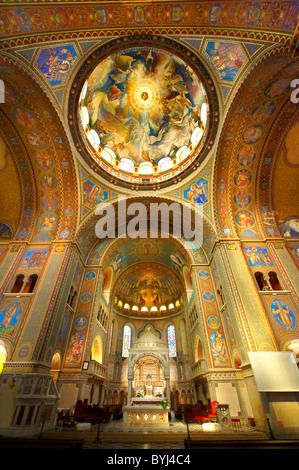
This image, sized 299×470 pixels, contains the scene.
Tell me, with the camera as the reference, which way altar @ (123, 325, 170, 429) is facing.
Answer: facing the viewer
